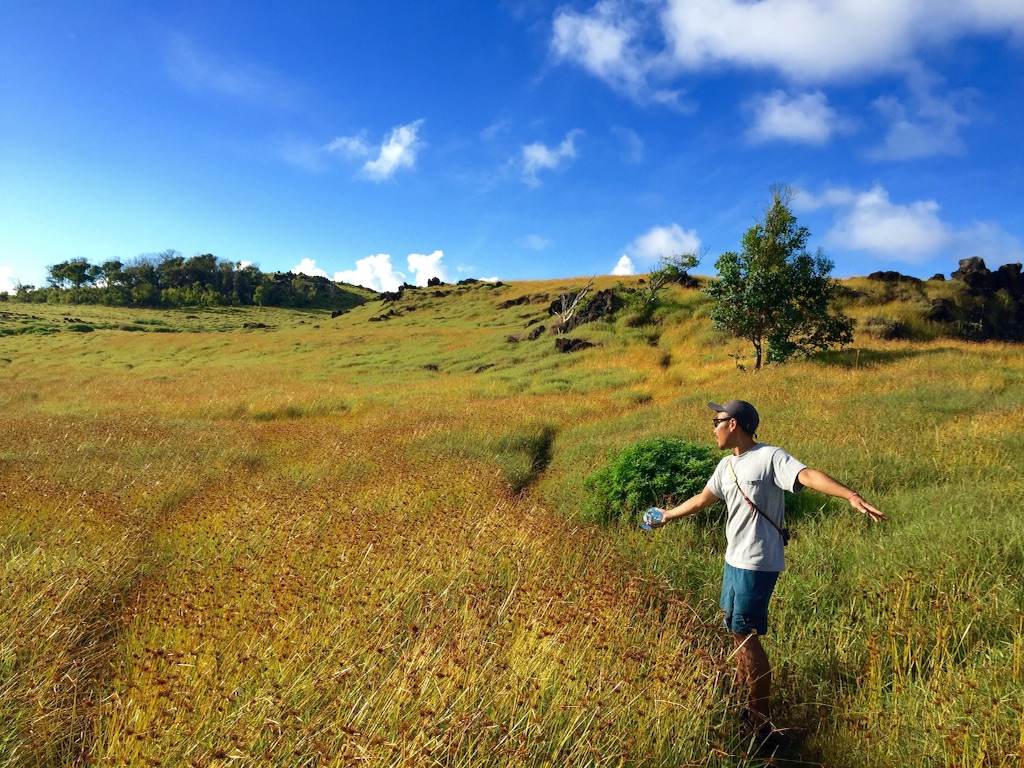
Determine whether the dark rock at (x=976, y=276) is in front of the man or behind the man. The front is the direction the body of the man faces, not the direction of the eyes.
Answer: behind

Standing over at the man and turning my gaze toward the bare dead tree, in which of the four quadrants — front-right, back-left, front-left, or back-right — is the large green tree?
front-right

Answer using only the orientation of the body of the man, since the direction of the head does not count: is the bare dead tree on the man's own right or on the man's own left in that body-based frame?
on the man's own right

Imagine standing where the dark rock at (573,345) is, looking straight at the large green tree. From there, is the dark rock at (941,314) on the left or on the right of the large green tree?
left

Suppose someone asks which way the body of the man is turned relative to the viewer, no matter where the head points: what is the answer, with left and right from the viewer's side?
facing the viewer and to the left of the viewer

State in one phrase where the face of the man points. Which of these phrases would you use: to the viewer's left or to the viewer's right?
to the viewer's left

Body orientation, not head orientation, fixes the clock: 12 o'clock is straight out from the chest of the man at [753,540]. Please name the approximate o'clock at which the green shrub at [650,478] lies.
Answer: The green shrub is roughly at 4 o'clock from the man.

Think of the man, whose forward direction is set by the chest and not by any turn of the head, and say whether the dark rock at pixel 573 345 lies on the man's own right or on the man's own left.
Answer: on the man's own right

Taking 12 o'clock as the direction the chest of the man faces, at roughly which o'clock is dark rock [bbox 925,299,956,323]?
The dark rock is roughly at 5 o'clock from the man.

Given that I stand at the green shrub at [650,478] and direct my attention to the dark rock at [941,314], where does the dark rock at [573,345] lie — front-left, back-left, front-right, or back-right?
front-left

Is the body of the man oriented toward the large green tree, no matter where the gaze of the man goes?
no
